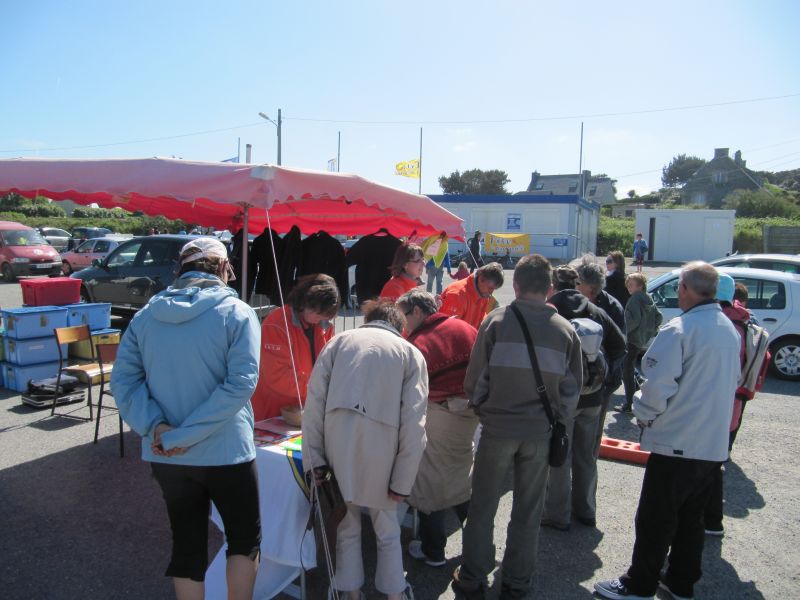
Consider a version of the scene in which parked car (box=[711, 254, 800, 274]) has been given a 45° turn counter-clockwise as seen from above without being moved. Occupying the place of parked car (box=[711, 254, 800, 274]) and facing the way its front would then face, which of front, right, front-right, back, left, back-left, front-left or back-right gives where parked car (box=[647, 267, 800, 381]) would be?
front-left

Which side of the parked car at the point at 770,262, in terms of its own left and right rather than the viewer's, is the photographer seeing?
left

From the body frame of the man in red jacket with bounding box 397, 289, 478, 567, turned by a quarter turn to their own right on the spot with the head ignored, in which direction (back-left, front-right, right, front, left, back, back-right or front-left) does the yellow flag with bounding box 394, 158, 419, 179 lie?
front-left

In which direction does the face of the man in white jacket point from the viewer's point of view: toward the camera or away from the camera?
away from the camera

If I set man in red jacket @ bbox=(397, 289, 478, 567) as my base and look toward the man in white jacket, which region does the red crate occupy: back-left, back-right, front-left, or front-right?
back-left

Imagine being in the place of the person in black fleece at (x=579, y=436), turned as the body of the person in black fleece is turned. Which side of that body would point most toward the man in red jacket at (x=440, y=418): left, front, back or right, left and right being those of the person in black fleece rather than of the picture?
left

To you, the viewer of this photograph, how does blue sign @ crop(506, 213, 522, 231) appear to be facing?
facing the viewer

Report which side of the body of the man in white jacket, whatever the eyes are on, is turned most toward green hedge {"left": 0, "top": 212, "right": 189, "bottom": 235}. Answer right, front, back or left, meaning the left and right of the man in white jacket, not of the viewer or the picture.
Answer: front

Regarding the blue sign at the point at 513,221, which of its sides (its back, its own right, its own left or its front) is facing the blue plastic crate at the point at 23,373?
front

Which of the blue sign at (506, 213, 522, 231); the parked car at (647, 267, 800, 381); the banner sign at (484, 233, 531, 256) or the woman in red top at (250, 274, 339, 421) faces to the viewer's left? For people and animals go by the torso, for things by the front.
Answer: the parked car

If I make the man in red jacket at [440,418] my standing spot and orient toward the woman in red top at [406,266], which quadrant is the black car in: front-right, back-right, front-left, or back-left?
front-left

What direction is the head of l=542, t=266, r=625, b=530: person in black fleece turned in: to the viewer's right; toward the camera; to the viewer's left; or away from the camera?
away from the camera

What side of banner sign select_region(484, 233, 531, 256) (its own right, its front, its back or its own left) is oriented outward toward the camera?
front

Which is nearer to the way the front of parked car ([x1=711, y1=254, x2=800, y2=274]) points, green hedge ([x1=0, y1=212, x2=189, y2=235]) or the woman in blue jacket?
the green hedge
